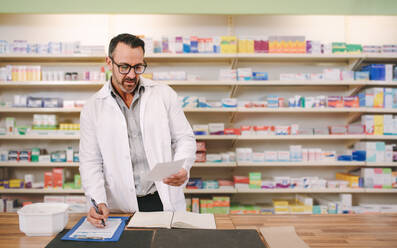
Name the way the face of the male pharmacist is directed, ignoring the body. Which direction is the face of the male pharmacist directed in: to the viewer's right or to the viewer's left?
to the viewer's right

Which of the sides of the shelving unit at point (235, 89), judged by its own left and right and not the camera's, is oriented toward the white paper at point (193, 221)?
front

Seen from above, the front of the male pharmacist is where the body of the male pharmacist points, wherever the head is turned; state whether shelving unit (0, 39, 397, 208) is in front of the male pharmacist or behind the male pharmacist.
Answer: behind

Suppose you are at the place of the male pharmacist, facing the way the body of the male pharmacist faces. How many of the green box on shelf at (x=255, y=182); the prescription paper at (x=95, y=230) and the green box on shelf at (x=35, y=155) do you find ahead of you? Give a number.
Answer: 1

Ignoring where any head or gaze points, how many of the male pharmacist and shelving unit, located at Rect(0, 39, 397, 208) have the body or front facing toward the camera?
2

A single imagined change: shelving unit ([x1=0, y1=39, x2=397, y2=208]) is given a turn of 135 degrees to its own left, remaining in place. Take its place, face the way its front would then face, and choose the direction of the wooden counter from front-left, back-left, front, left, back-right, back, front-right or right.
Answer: back-right

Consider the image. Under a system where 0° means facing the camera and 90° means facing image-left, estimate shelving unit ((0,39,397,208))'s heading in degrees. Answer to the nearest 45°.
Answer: approximately 0°

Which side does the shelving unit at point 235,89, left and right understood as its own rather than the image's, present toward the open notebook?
front

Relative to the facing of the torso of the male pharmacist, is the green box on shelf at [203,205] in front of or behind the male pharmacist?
behind
